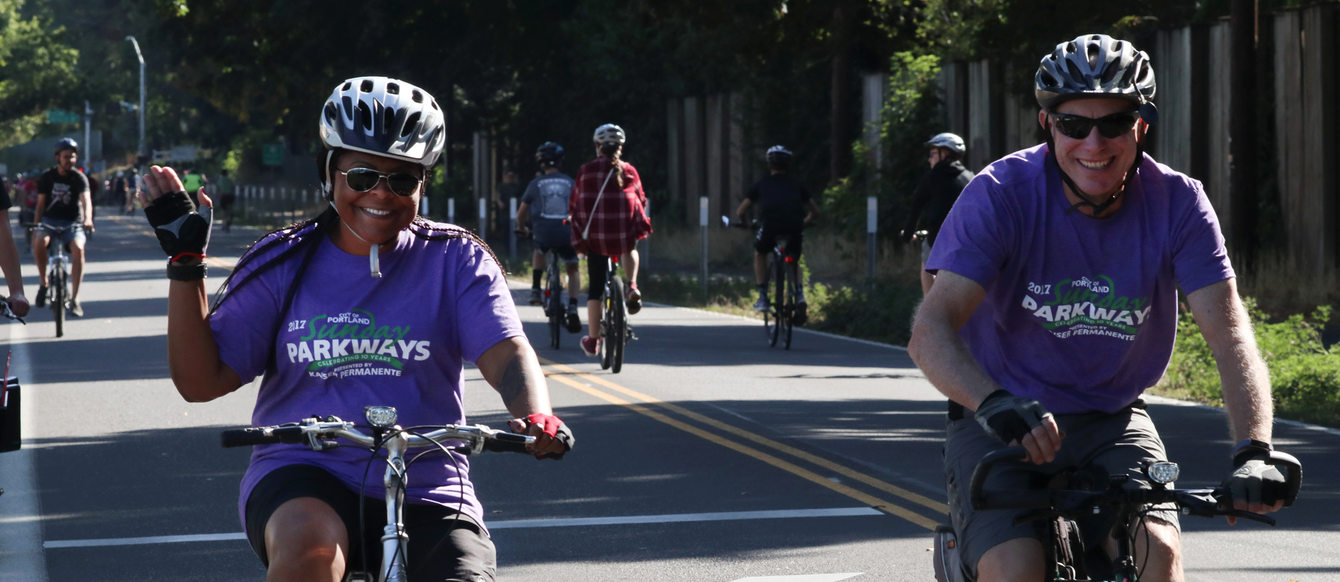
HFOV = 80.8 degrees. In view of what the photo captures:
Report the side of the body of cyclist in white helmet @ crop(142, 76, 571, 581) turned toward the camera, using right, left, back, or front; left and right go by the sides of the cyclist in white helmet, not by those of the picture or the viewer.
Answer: front

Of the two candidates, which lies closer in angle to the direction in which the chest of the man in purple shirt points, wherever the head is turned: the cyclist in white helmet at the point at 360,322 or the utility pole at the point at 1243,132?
the cyclist in white helmet

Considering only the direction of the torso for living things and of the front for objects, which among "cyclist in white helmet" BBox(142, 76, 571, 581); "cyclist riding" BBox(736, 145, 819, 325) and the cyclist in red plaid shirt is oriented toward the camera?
the cyclist in white helmet

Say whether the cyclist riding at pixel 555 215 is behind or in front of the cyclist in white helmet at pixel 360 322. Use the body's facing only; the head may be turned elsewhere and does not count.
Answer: behind

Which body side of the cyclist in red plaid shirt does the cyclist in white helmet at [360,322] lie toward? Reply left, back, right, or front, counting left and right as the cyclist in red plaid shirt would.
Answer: back

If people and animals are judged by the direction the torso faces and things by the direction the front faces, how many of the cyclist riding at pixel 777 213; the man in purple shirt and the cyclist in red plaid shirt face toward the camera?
1

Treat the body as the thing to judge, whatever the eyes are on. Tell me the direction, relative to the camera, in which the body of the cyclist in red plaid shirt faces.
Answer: away from the camera

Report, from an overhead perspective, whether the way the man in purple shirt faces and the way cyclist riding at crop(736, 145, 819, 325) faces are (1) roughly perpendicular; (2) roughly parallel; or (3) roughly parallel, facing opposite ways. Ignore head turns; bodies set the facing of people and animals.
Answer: roughly parallel, facing opposite ways

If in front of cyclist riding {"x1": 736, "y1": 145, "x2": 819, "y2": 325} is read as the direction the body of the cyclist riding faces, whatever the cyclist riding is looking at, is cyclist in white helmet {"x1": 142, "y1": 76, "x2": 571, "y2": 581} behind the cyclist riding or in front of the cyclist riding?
behind

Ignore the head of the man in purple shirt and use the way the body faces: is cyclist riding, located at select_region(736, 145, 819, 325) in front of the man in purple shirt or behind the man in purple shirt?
behind

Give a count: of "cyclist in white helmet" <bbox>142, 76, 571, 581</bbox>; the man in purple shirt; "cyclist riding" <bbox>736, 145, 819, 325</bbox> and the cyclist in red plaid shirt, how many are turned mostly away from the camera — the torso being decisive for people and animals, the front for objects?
2

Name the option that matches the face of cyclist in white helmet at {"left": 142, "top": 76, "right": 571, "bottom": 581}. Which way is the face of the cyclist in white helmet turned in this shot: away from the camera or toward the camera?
toward the camera
